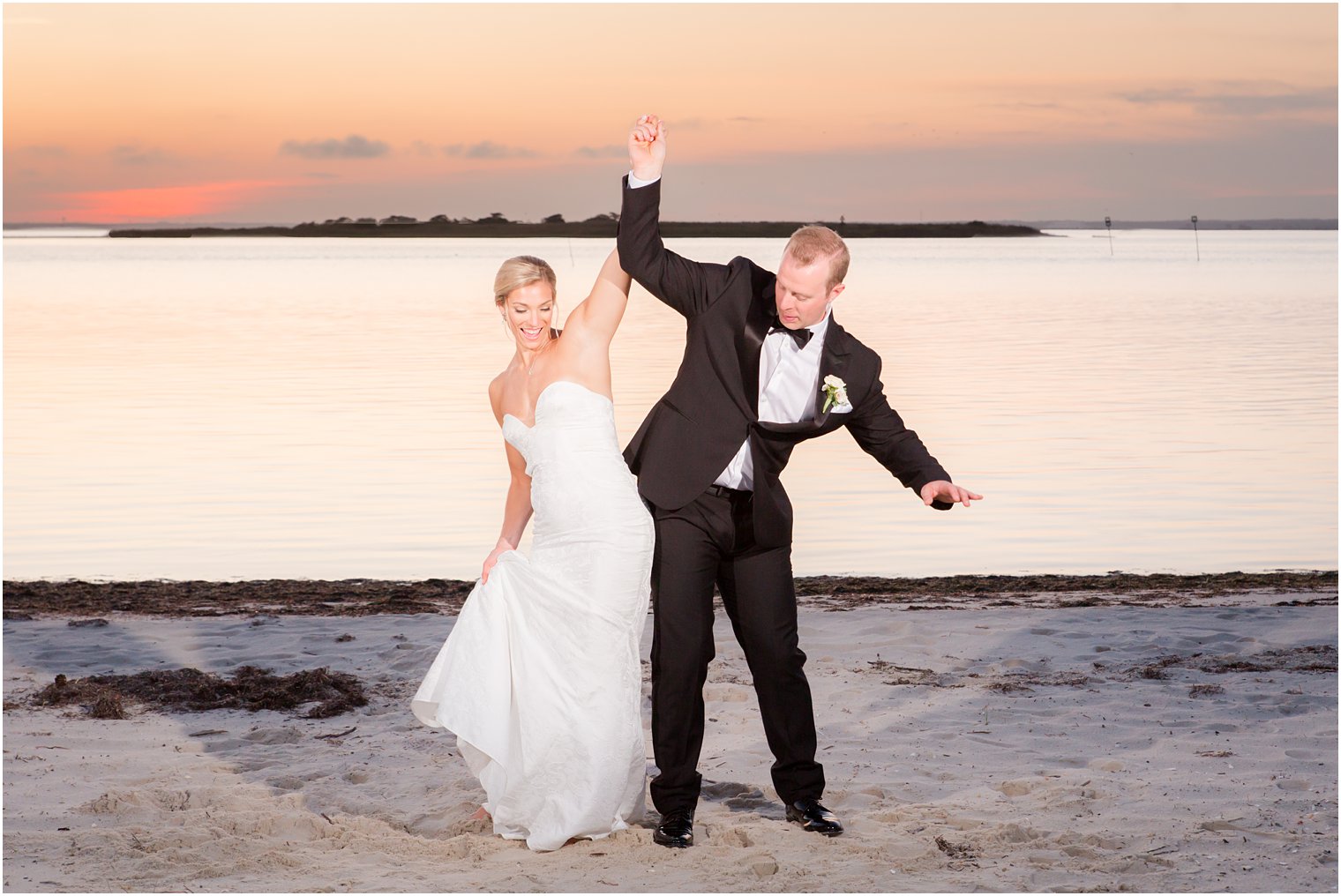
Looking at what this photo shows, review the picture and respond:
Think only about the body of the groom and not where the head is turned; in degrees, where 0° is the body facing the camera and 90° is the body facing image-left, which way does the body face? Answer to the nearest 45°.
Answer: approximately 0°
